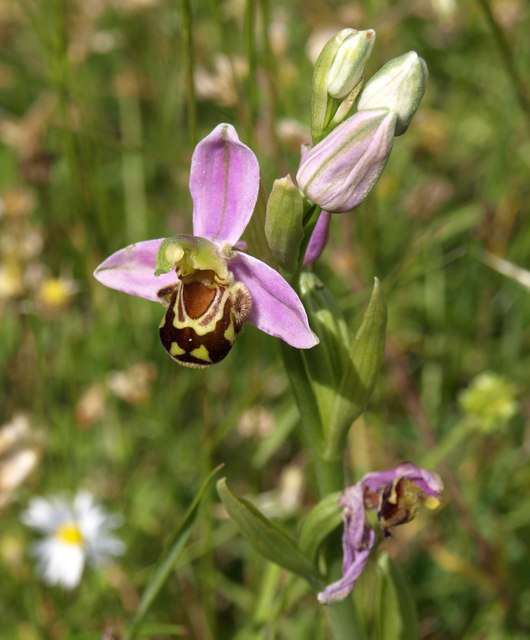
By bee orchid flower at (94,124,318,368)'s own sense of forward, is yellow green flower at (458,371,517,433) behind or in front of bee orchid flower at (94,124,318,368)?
behind

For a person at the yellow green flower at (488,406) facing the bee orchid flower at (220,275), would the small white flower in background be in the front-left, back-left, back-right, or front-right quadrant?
front-right

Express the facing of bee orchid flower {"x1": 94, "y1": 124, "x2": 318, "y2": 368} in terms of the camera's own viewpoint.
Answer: facing the viewer and to the left of the viewer

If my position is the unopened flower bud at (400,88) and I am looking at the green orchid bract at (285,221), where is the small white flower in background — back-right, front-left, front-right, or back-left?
front-right
